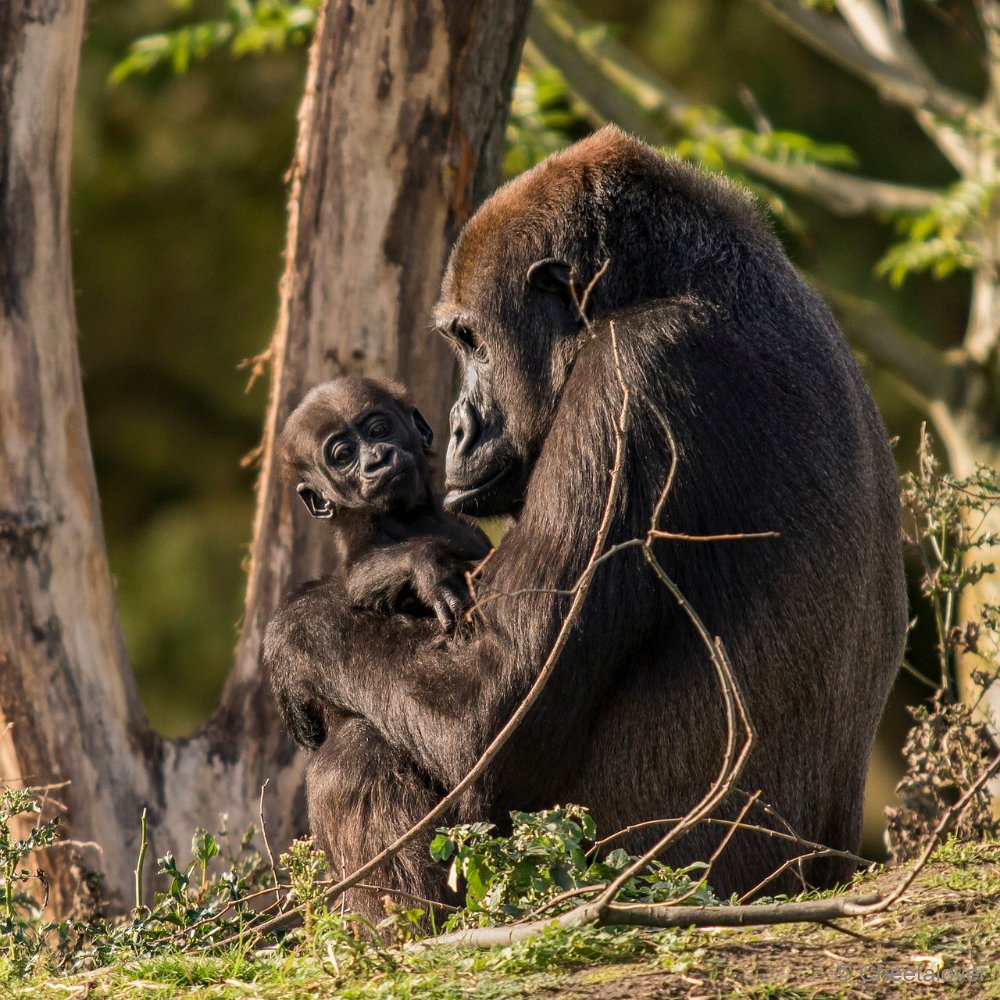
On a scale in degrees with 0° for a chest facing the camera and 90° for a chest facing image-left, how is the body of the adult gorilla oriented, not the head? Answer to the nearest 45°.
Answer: approximately 90°

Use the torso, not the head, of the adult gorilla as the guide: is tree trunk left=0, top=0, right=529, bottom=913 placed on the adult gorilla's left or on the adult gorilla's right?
on the adult gorilla's right

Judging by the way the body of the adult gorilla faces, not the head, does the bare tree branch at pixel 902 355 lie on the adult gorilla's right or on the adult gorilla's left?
on the adult gorilla's right

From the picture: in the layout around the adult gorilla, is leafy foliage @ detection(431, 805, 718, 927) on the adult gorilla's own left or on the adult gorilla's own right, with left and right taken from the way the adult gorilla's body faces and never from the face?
on the adult gorilla's own left

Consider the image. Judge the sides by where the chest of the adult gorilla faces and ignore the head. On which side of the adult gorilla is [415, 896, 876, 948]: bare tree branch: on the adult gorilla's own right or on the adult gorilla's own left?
on the adult gorilla's own left

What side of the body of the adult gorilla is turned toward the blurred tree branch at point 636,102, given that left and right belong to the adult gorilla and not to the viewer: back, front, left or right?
right
